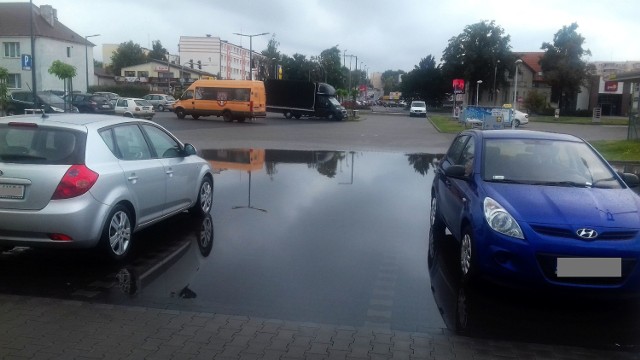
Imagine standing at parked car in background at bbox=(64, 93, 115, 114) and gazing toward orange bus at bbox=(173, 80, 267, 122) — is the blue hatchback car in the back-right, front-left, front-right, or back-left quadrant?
front-right

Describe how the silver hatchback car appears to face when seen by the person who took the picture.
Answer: facing away from the viewer and to the right of the viewer

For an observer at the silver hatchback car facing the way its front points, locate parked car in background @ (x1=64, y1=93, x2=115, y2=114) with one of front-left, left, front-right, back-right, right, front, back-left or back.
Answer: front-left

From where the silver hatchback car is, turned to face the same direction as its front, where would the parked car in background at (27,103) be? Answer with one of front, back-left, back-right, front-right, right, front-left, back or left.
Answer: front-left

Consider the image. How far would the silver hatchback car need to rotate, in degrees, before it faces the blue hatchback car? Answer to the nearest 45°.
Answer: approximately 90° to its right

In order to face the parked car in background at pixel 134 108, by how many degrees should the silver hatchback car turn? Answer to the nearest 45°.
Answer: approximately 45° to its left

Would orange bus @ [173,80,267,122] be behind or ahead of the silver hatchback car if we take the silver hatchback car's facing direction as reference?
ahead
